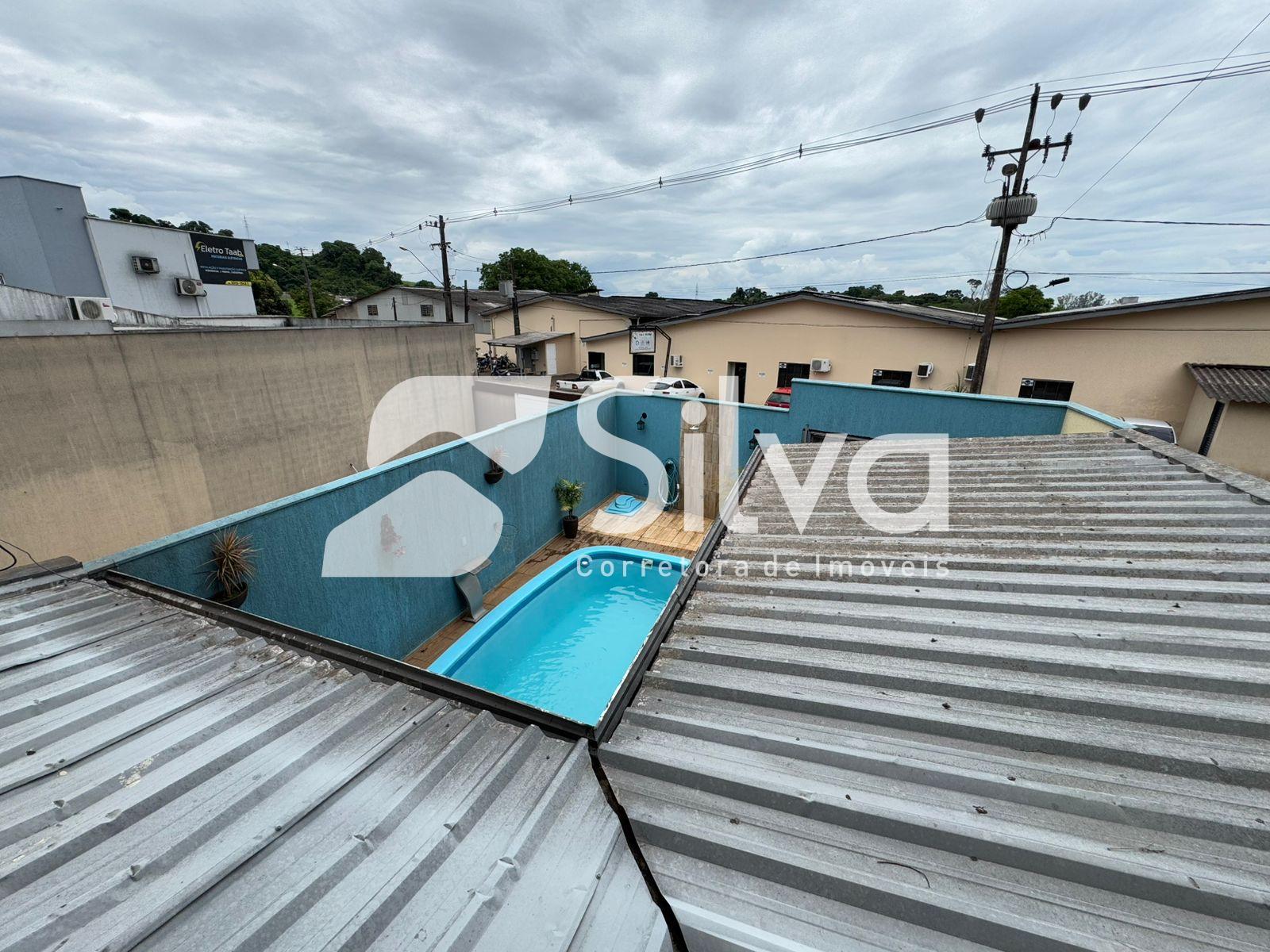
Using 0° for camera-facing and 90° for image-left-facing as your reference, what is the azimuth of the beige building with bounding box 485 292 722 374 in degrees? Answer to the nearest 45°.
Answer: approximately 45°

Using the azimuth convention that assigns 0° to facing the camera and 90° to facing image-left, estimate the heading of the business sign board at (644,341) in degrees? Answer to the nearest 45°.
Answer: approximately 0°

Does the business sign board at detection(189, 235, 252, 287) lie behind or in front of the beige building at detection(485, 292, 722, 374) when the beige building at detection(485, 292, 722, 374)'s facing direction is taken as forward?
in front

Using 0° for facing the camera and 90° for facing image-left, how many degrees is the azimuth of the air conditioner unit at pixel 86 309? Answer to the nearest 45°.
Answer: approximately 315°

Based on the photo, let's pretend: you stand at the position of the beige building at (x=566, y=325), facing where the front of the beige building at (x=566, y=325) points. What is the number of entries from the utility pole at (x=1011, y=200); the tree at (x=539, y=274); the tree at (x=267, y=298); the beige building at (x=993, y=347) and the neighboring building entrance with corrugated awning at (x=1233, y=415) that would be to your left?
3

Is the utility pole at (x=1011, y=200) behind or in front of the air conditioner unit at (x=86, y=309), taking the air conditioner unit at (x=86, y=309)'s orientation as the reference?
in front

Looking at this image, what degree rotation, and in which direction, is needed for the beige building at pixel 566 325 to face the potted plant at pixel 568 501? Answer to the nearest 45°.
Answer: approximately 45° to its left

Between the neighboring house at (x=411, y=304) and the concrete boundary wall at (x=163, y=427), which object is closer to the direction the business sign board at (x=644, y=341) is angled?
the concrete boundary wall

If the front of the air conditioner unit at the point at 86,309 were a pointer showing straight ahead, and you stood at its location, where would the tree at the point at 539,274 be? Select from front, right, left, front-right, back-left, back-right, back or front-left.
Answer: left

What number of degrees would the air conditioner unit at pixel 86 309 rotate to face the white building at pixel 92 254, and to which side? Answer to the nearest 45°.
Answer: approximately 135° to its left

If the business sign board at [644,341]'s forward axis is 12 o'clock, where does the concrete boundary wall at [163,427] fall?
The concrete boundary wall is roughly at 1 o'clock from the business sign board.

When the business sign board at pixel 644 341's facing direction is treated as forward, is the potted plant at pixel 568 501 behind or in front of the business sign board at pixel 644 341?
in front

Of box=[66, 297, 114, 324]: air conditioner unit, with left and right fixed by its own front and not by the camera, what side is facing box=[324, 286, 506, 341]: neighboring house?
left
